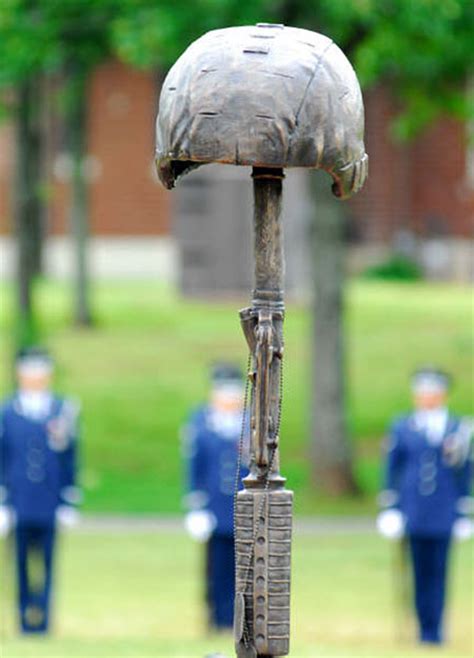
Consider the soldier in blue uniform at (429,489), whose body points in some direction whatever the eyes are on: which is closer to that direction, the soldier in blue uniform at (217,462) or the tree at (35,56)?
the soldier in blue uniform

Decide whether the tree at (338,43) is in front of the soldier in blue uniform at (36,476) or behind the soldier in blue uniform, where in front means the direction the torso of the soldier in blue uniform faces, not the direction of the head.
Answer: behind

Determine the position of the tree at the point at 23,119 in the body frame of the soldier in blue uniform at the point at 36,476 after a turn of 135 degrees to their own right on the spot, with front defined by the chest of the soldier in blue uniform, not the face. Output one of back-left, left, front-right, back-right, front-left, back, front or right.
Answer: front-right

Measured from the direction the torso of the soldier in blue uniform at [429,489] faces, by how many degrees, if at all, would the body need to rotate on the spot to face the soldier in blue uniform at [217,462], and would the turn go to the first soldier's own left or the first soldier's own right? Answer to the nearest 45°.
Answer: approximately 90° to the first soldier's own right

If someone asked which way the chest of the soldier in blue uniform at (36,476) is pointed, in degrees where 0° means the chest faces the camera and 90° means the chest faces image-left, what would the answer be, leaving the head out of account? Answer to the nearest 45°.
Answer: approximately 0°

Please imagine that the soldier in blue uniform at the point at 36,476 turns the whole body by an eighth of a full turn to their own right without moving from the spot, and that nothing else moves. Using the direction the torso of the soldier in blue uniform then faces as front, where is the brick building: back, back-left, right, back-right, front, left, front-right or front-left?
back-right

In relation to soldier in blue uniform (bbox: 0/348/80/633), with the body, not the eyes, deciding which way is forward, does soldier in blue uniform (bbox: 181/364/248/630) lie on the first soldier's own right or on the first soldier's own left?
on the first soldier's own left

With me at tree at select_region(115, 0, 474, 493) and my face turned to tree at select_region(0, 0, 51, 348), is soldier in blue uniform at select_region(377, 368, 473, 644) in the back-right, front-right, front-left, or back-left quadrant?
back-left

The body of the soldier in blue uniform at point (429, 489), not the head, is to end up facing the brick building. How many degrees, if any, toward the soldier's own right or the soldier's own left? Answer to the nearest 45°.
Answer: approximately 180°

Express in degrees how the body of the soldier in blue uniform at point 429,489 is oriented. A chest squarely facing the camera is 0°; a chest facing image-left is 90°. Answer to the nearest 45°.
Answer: approximately 0°

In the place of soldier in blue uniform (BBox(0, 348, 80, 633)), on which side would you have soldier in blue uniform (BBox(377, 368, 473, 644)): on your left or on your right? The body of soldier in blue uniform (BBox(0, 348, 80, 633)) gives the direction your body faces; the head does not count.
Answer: on your left

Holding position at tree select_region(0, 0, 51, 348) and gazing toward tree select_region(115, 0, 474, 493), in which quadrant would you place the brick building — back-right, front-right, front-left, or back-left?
back-left

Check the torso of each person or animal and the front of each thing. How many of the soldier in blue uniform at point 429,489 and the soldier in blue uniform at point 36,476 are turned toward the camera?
2
